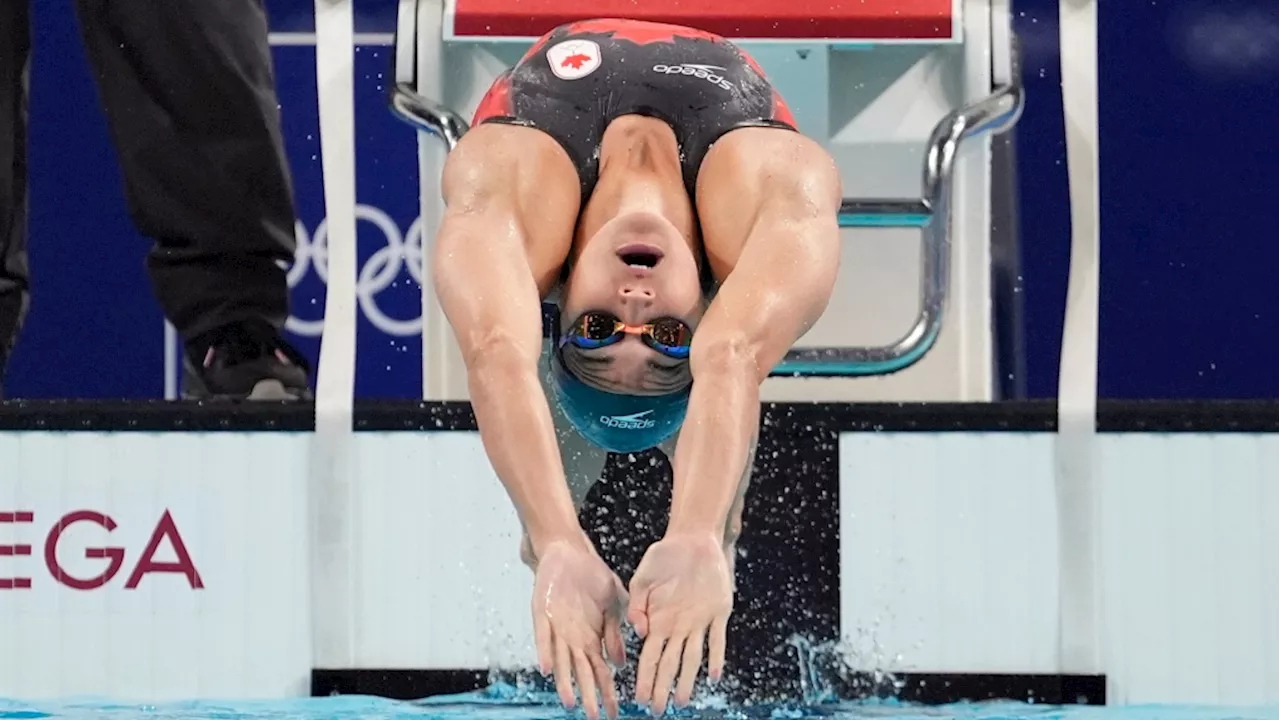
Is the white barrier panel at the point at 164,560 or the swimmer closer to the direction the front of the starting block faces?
the swimmer

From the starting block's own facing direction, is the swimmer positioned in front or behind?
in front

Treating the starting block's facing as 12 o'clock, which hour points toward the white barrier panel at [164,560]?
The white barrier panel is roughly at 2 o'clock from the starting block.

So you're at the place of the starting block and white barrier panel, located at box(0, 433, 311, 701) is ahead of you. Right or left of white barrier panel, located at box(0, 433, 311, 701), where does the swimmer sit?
left

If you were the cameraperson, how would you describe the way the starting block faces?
facing the viewer
